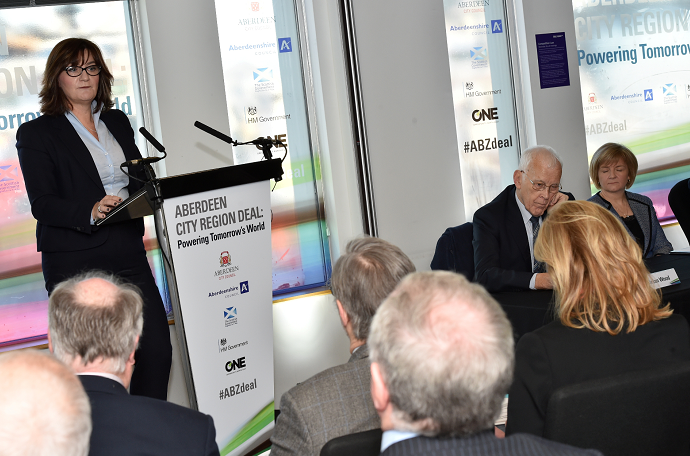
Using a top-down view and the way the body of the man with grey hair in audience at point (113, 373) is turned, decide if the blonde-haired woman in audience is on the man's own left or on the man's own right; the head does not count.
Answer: on the man's own right

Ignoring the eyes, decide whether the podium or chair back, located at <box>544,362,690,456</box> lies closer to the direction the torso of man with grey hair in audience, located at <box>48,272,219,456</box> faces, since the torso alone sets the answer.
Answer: the podium

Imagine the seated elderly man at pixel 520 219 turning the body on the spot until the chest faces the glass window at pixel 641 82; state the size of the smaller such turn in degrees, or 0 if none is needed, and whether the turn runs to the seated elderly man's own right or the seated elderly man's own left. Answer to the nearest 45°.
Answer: approximately 135° to the seated elderly man's own left

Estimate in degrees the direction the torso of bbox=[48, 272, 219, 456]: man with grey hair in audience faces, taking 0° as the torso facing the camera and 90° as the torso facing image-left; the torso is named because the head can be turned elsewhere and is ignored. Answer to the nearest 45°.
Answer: approximately 180°

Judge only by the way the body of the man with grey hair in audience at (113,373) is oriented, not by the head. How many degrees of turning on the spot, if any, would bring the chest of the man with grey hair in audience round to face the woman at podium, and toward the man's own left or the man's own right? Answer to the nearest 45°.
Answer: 0° — they already face them

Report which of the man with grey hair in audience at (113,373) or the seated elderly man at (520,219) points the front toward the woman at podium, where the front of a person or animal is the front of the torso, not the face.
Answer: the man with grey hair in audience

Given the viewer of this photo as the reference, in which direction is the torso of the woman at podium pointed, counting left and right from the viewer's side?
facing the viewer and to the right of the viewer

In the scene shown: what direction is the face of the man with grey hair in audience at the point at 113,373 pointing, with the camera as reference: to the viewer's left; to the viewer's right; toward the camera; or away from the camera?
away from the camera
